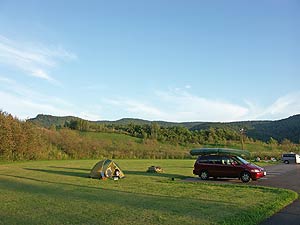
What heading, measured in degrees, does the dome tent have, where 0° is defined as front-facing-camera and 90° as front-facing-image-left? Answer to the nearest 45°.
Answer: approximately 315°
